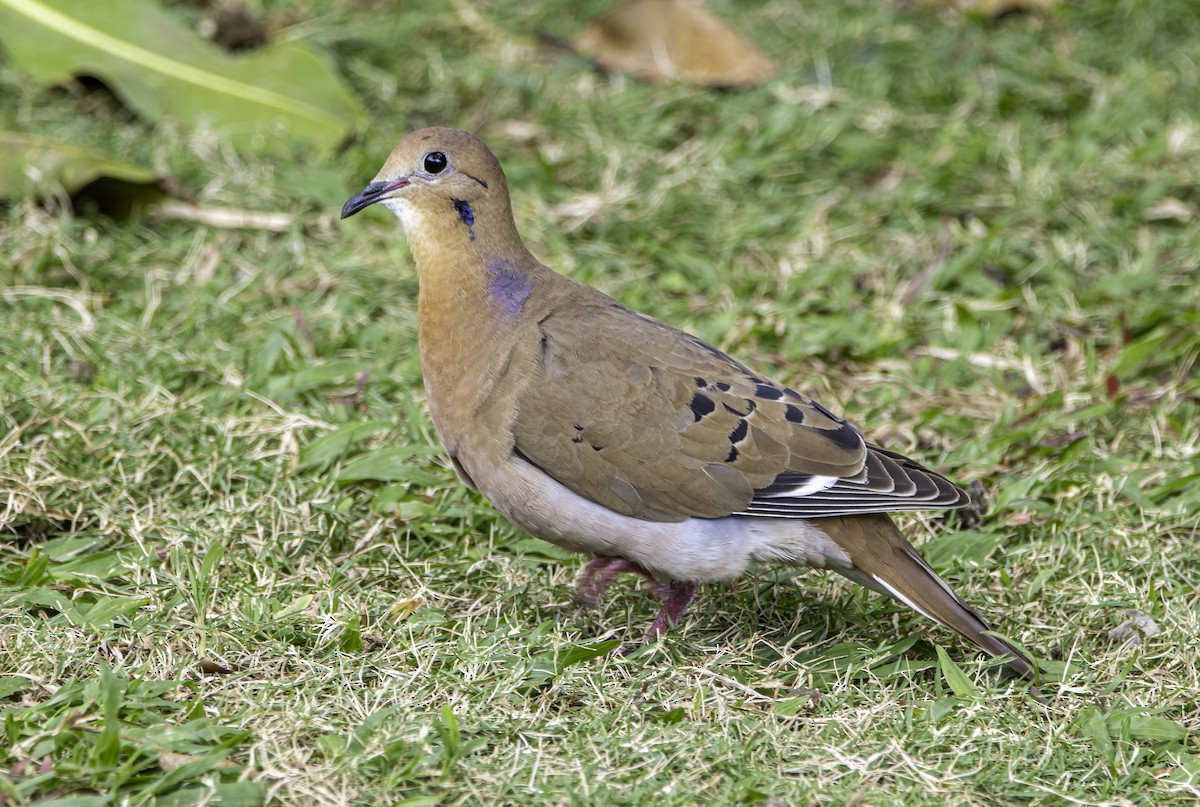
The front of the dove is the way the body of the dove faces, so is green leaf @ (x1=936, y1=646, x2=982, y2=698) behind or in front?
behind

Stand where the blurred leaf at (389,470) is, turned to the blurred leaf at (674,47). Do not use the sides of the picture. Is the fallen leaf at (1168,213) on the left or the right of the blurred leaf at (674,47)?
right

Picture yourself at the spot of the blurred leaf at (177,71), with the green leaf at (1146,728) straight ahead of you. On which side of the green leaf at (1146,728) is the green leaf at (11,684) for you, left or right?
right

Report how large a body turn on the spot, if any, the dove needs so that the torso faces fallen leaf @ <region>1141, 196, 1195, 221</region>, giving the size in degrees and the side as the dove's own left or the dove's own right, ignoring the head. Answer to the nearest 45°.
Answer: approximately 135° to the dove's own right

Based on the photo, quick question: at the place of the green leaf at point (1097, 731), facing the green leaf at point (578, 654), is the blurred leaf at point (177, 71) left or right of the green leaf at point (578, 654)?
right

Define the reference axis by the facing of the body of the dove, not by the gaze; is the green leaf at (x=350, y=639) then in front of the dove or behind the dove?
in front

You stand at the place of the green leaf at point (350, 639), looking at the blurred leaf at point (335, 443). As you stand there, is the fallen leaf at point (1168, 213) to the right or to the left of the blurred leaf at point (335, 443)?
right

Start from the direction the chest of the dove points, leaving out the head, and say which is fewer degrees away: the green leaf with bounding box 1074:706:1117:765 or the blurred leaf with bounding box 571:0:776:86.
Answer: the blurred leaf

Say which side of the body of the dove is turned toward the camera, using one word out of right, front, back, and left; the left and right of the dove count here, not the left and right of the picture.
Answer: left

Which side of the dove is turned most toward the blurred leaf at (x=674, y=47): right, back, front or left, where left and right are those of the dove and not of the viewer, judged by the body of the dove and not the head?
right
